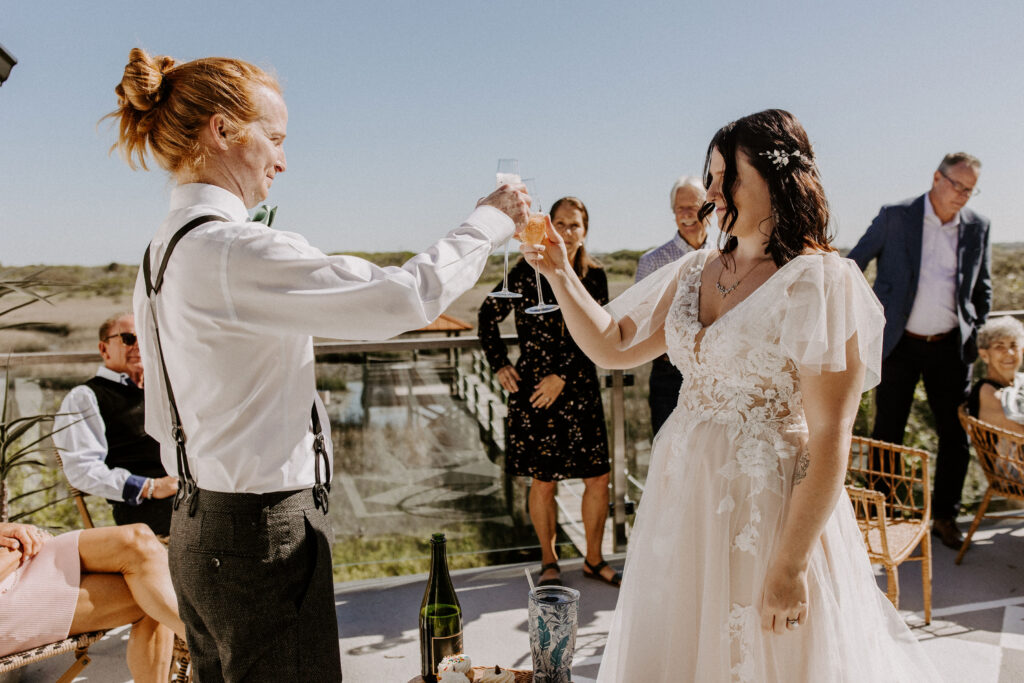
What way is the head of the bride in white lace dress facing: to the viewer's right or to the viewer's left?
to the viewer's left

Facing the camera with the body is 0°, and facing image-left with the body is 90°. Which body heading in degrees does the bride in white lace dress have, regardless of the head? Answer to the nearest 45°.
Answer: approximately 45°

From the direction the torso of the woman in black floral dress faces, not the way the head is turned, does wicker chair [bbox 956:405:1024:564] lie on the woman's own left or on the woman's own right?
on the woman's own left
